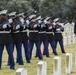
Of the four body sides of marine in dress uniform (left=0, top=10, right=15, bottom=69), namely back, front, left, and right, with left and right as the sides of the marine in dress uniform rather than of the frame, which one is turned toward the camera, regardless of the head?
front
